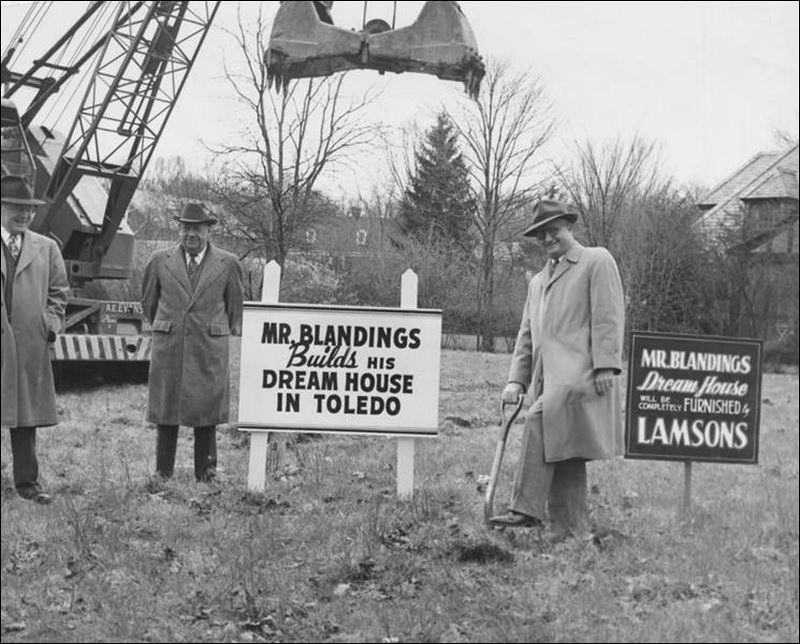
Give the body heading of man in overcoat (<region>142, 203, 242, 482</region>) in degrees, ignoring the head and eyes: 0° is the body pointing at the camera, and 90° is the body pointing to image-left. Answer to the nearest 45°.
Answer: approximately 0°

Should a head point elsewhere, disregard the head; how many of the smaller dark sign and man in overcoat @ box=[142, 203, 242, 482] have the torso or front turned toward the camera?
2

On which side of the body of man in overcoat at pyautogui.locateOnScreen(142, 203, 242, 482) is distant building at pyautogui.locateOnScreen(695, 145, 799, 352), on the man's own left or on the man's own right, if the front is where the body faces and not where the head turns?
on the man's own left

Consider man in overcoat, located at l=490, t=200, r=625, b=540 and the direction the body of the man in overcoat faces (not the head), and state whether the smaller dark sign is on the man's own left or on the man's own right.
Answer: on the man's own left

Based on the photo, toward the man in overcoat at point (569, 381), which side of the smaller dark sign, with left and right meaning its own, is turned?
right

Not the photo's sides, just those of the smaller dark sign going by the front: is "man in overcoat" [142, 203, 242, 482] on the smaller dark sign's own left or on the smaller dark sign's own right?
on the smaller dark sign's own right
